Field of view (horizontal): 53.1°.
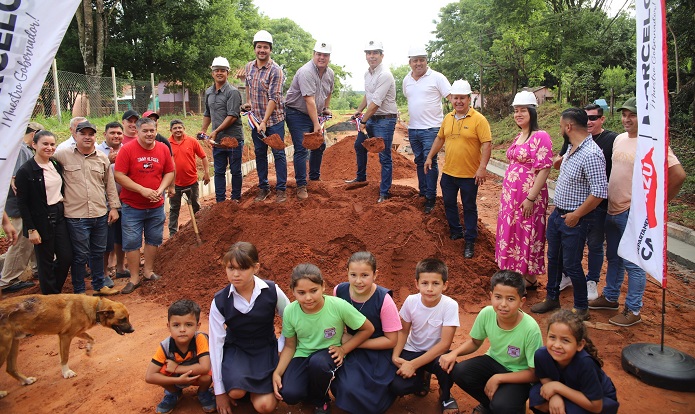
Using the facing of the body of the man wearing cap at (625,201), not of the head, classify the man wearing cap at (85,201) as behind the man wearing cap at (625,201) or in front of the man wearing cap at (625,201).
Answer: in front

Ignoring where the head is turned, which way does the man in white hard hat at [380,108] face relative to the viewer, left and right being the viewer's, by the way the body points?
facing the viewer and to the left of the viewer

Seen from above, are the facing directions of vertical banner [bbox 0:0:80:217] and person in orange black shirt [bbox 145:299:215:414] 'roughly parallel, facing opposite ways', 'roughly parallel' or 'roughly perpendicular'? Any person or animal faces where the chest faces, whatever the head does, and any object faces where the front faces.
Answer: roughly parallel

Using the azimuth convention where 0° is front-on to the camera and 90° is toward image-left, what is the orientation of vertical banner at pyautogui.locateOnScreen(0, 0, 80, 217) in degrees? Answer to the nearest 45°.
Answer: approximately 0°

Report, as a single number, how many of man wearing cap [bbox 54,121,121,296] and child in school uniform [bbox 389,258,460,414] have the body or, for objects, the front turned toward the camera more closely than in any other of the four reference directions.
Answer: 2

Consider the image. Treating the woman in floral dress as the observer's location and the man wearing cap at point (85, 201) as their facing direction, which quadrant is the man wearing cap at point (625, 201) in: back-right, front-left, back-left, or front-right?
back-left

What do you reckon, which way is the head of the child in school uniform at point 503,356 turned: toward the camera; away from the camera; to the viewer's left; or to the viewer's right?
toward the camera

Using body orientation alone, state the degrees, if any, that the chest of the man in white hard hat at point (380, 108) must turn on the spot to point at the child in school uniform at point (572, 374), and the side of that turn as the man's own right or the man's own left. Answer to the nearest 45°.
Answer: approximately 45° to the man's own left

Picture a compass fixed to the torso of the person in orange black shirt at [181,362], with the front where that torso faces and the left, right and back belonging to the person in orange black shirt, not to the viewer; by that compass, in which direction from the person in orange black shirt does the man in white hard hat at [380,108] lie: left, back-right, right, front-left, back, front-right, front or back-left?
back-left

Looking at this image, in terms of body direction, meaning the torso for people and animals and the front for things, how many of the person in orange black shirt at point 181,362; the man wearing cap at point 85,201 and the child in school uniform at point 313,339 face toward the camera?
3

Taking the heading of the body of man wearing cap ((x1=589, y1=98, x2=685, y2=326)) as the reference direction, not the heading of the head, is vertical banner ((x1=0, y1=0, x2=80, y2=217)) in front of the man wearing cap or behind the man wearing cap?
in front

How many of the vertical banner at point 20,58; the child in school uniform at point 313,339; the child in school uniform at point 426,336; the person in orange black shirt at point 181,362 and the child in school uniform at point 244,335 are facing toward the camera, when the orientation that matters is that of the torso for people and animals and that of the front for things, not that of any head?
5

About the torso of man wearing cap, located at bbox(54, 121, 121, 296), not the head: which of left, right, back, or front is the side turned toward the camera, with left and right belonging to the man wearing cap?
front

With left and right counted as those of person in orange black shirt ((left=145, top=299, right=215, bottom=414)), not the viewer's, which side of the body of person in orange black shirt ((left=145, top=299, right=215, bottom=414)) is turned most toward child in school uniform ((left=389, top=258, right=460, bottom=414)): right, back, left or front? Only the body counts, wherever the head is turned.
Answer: left

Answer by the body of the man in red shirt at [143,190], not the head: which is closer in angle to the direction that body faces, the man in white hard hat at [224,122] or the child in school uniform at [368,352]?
the child in school uniform

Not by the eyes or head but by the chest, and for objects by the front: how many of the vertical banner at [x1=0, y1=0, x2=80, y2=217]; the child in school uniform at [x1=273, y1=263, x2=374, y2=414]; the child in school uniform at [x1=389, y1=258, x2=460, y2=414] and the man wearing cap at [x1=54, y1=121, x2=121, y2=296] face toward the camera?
4
